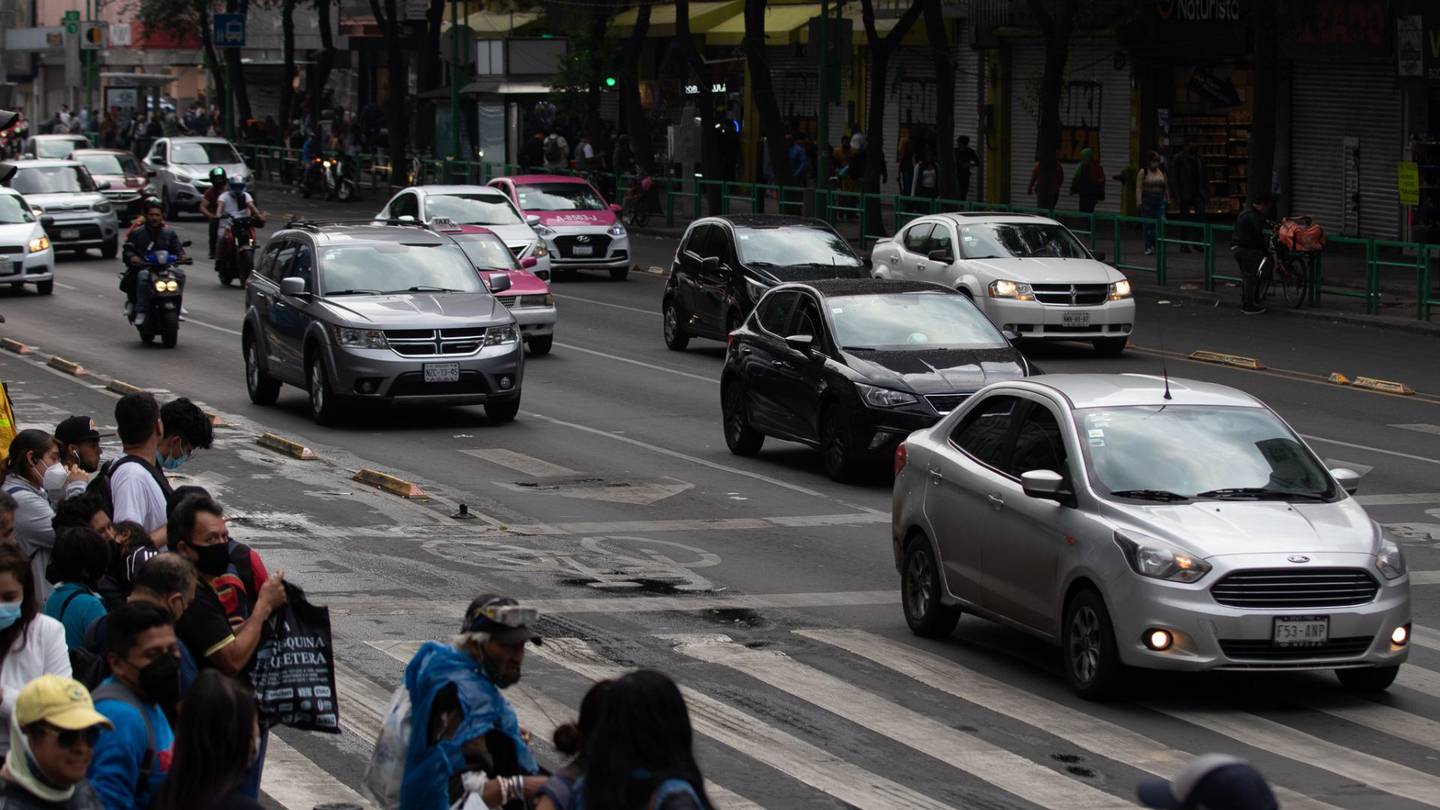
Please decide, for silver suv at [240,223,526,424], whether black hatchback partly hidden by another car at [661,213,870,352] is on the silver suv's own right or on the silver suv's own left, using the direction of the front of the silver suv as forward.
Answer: on the silver suv's own left

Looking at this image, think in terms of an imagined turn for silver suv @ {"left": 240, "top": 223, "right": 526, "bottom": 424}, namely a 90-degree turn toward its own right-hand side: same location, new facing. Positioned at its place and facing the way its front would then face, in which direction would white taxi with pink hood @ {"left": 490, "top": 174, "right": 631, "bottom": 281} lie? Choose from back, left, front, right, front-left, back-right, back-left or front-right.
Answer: back-right

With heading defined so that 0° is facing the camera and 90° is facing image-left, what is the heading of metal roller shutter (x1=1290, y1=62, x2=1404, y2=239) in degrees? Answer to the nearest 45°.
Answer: approximately 0°

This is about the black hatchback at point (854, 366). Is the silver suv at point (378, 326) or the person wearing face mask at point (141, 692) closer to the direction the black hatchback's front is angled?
the person wearing face mask

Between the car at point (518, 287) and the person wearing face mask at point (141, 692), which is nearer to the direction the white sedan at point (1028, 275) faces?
the person wearing face mask

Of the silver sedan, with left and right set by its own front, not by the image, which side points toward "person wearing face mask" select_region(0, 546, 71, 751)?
right

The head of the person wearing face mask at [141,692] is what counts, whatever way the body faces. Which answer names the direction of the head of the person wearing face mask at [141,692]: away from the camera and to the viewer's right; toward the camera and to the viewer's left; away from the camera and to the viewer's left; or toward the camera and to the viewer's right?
toward the camera and to the viewer's right

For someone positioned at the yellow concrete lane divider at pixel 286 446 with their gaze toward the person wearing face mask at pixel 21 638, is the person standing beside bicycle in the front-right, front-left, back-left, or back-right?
back-left

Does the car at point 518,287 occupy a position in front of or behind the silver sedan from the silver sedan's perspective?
behind

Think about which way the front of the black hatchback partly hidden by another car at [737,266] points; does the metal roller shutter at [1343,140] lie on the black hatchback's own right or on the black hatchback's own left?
on the black hatchback's own left
